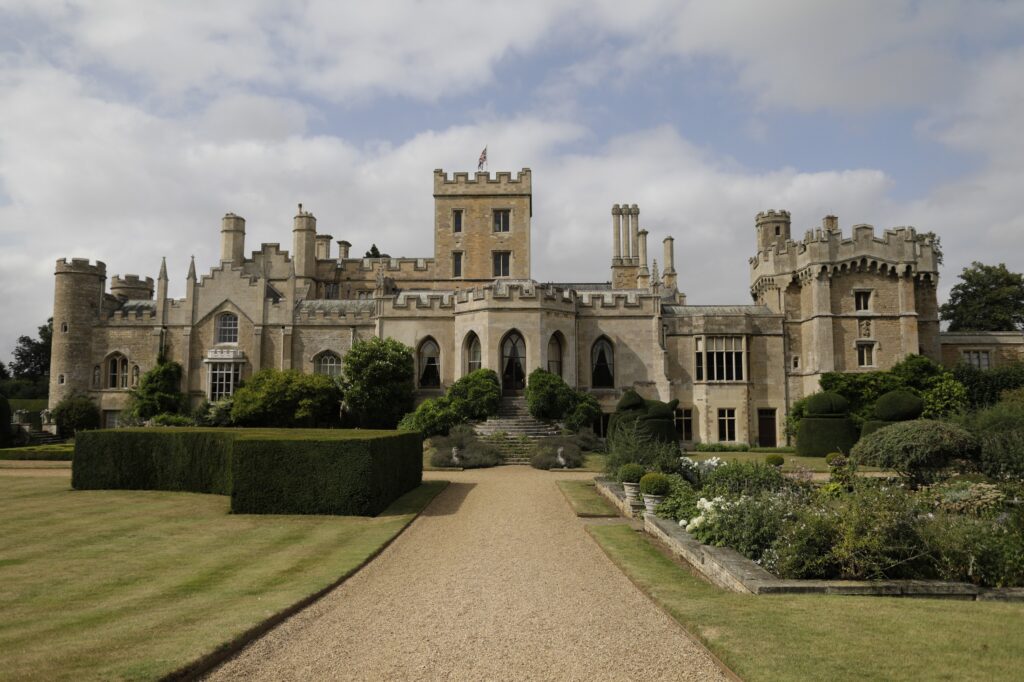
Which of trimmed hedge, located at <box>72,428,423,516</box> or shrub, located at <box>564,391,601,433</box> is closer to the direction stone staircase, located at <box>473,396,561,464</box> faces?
the trimmed hedge

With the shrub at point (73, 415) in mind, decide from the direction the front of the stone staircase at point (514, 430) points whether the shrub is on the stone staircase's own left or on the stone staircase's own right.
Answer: on the stone staircase's own right

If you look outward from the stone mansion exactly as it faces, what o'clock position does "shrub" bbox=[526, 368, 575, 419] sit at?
The shrub is roughly at 1 o'clock from the stone mansion.

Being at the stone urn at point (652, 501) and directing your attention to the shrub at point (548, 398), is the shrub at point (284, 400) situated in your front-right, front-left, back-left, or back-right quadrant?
front-left

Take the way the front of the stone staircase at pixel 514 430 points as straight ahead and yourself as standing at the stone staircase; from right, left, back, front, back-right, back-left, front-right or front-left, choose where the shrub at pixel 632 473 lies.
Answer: front

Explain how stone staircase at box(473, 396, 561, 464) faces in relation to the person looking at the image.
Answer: facing the viewer

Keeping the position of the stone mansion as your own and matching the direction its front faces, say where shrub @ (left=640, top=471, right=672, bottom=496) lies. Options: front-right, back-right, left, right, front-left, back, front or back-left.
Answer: front

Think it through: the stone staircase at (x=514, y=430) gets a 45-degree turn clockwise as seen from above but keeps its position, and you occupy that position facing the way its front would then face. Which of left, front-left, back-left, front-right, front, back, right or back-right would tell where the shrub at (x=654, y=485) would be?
front-left

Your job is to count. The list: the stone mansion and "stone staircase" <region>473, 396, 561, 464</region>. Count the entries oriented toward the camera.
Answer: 2

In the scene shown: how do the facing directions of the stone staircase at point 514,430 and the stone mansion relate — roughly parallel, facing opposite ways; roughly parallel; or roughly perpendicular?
roughly parallel

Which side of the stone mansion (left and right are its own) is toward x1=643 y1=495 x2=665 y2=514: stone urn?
front

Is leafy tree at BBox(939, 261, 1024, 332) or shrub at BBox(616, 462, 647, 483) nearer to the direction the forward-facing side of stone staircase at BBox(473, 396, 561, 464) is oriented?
the shrub

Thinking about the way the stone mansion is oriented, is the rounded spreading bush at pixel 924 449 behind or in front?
in front

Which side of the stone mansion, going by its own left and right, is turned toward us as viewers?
front

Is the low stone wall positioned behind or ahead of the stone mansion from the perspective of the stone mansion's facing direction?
ahead
